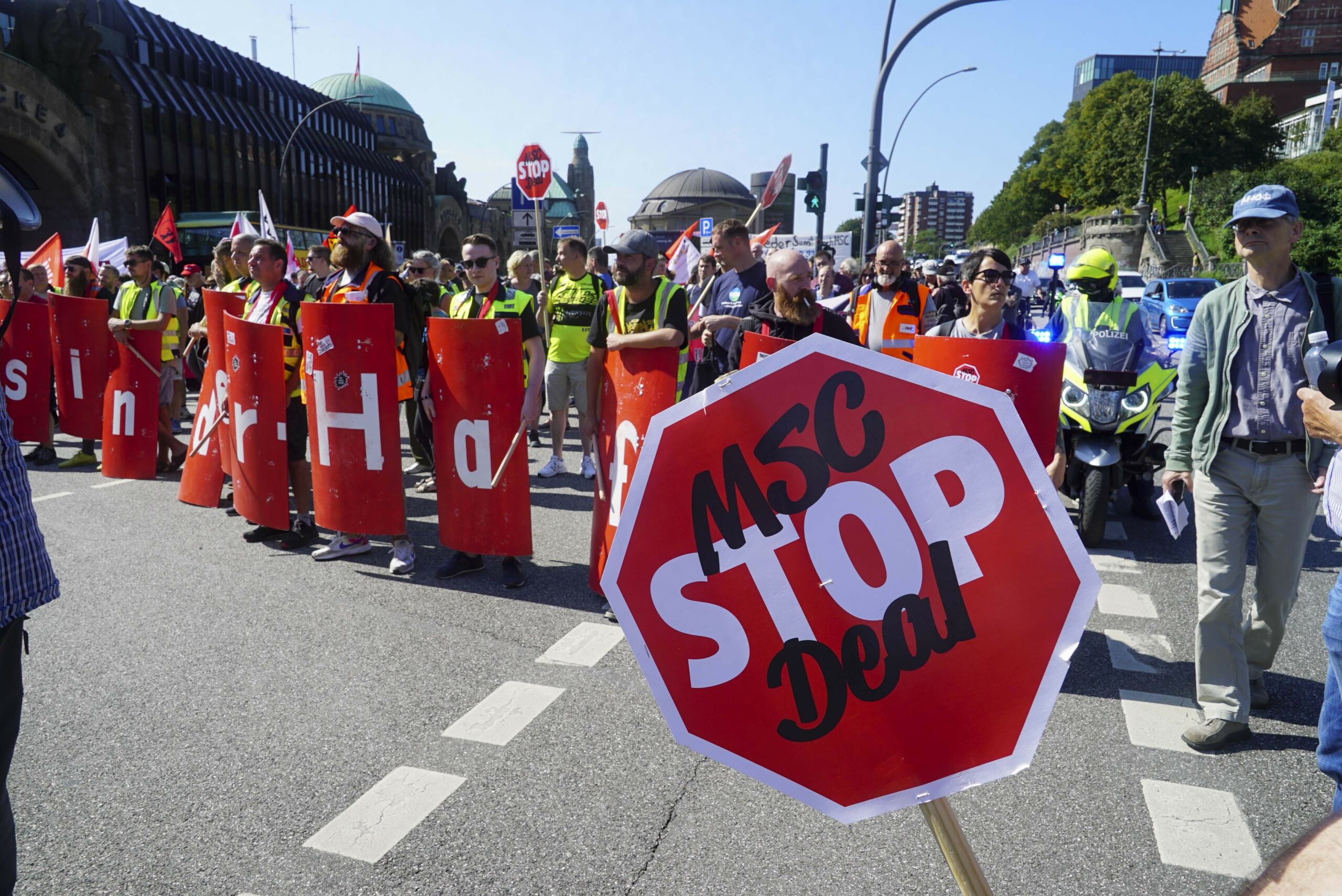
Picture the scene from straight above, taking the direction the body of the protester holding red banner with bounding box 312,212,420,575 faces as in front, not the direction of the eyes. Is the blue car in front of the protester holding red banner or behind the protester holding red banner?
behind

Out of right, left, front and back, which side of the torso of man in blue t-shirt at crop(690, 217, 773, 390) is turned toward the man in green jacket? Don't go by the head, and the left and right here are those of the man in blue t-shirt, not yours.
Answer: left

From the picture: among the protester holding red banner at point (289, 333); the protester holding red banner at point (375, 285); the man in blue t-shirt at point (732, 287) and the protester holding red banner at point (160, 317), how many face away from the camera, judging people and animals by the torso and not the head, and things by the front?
0

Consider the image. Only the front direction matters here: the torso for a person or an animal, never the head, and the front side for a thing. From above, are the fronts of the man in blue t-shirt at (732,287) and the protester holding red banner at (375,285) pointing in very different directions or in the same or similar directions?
same or similar directions

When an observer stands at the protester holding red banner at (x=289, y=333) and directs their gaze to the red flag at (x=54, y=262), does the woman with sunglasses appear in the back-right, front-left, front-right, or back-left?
back-right

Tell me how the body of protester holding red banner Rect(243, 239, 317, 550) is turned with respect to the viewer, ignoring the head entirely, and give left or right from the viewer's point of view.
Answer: facing the viewer and to the left of the viewer

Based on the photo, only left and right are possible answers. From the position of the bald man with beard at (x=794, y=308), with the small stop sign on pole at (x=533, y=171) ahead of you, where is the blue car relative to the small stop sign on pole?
right

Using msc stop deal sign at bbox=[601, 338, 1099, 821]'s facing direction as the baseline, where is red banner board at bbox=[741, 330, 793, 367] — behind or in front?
behind

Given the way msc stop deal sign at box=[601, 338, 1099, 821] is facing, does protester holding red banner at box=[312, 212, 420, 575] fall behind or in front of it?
behind

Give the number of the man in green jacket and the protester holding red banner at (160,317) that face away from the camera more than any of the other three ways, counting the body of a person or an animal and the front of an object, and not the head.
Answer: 0

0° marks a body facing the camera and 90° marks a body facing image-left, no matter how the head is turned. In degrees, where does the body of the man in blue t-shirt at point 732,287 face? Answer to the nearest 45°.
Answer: approximately 45°

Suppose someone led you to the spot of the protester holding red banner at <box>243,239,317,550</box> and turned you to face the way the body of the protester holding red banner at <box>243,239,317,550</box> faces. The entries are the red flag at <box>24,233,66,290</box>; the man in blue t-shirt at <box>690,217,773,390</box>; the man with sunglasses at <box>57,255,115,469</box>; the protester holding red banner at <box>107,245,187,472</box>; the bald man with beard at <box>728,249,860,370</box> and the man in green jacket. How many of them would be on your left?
3

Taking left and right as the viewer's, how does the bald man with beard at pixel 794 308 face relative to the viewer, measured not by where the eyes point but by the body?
facing the viewer and to the right of the viewer

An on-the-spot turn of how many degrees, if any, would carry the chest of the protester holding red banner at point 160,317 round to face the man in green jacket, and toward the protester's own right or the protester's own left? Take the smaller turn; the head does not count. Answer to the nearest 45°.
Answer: approximately 90° to the protester's own left

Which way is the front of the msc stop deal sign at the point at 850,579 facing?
toward the camera
